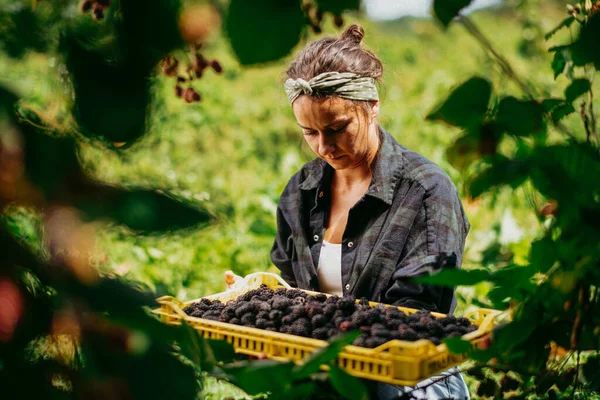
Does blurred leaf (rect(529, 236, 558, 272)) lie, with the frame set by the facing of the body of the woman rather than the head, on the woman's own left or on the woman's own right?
on the woman's own left

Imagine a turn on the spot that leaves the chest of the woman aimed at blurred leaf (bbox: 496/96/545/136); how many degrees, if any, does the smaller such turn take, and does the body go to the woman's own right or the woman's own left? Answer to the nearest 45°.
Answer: approximately 45° to the woman's own left

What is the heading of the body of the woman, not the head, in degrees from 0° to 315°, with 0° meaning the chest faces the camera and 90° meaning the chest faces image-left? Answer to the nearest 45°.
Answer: approximately 45°

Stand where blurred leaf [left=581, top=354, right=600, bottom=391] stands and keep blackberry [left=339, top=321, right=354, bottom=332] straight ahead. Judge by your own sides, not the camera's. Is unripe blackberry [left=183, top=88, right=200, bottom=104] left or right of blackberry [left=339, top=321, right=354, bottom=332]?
left

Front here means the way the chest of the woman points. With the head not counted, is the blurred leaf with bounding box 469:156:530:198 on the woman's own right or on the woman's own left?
on the woman's own left
